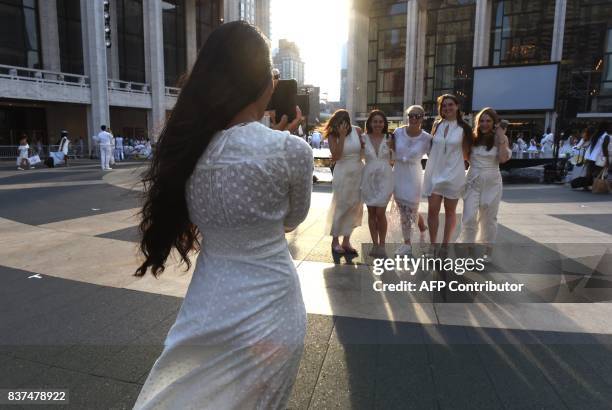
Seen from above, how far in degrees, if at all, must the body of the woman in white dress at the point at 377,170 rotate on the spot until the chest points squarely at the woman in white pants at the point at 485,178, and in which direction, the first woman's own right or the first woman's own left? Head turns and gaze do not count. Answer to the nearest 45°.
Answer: approximately 90° to the first woman's own left

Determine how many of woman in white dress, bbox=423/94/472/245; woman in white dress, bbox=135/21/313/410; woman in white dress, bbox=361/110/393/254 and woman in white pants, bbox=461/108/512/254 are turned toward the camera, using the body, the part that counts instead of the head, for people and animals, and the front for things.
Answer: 3

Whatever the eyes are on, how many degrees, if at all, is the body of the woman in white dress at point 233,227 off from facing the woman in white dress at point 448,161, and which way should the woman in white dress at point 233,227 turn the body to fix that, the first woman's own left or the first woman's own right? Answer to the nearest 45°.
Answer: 0° — they already face them

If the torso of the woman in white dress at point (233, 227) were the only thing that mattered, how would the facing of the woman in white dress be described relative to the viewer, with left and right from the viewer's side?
facing away from the viewer and to the right of the viewer

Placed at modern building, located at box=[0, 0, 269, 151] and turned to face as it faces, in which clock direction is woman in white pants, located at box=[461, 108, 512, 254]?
The woman in white pants is roughly at 1 o'clock from the modern building.

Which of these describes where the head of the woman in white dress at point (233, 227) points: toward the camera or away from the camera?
away from the camera

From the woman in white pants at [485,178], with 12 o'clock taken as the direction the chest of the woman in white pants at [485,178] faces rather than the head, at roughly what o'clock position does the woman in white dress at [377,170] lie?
the woman in white dress at [377,170] is roughly at 3 o'clock from the woman in white pants at [485,178].

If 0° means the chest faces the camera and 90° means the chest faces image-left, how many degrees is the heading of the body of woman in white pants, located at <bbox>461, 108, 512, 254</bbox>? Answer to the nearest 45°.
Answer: approximately 0°
